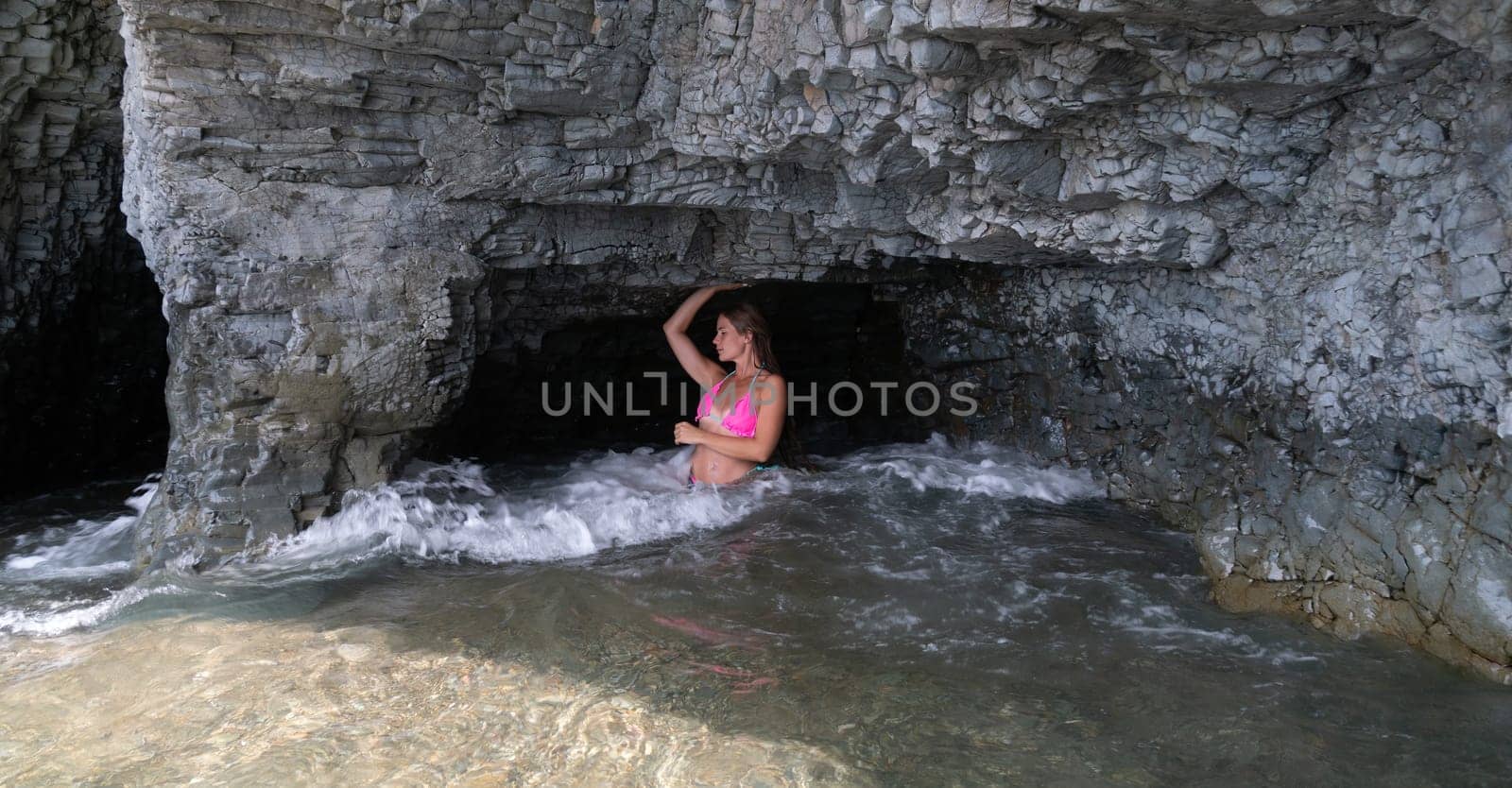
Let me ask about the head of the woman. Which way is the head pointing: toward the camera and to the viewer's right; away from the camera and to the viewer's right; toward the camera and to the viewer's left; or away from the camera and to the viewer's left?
toward the camera and to the viewer's left

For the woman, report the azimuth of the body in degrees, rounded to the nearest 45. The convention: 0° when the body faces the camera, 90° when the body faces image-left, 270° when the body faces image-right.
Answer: approximately 45°
